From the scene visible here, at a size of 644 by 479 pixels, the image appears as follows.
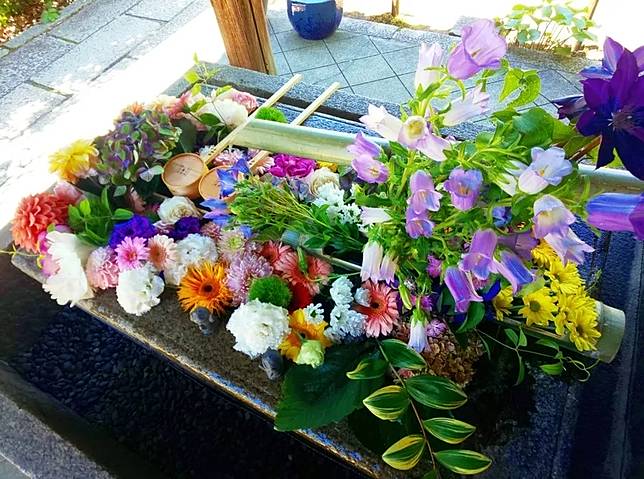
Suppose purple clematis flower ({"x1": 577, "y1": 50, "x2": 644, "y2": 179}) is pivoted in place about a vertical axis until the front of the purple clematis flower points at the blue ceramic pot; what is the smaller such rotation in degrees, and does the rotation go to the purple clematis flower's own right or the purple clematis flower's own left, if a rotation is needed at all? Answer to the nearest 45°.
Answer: approximately 135° to the purple clematis flower's own right

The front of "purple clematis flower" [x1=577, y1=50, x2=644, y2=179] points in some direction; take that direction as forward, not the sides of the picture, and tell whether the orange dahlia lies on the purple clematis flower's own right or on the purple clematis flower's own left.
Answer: on the purple clematis flower's own right

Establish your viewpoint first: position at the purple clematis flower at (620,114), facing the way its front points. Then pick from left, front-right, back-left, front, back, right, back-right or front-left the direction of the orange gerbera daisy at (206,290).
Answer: right

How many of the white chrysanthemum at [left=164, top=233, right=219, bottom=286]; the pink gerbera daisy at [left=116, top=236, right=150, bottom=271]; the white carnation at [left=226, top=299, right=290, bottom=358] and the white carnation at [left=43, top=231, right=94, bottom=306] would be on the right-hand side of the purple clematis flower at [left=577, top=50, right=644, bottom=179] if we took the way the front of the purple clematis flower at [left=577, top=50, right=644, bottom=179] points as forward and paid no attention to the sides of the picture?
4

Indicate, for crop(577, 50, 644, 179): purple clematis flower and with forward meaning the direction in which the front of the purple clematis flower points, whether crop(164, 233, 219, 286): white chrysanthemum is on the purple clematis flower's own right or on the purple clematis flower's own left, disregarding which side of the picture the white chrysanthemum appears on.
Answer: on the purple clematis flower's own right

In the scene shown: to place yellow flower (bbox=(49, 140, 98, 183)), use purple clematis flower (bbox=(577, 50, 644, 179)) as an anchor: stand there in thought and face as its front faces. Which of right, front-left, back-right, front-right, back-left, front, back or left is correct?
right

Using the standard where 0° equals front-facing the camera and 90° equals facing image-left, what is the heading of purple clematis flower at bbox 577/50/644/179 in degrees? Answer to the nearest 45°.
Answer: approximately 0°

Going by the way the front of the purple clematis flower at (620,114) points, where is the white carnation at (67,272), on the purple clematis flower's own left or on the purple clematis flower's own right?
on the purple clematis flower's own right

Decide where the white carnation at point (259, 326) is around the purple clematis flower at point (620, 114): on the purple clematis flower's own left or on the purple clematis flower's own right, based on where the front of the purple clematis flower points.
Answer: on the purple clematis flower's own right

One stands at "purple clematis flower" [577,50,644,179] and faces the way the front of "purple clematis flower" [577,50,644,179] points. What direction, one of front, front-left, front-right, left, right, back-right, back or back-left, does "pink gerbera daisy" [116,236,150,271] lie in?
right
